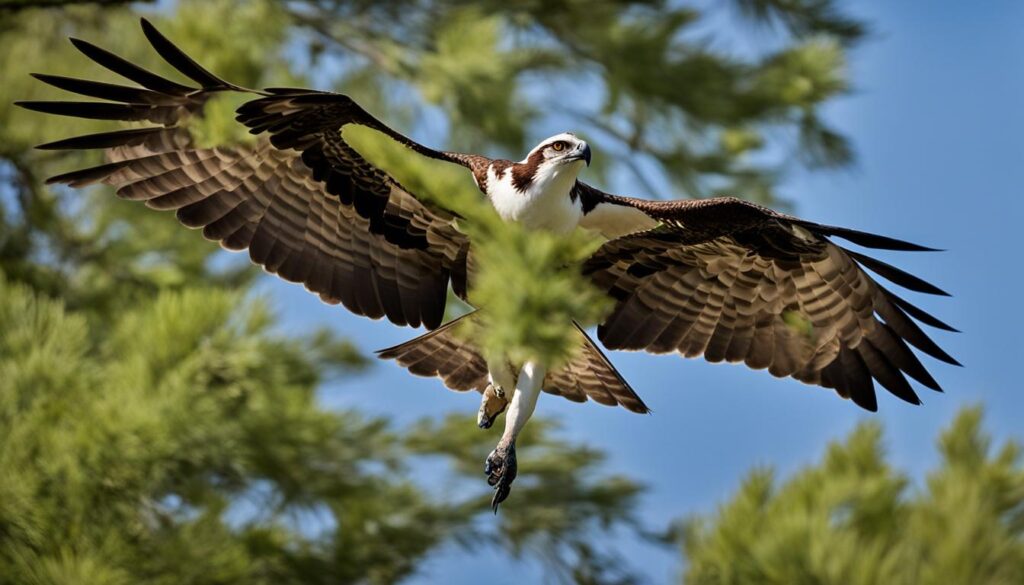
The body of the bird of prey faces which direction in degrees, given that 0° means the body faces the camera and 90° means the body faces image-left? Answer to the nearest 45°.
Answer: approximately 0°
